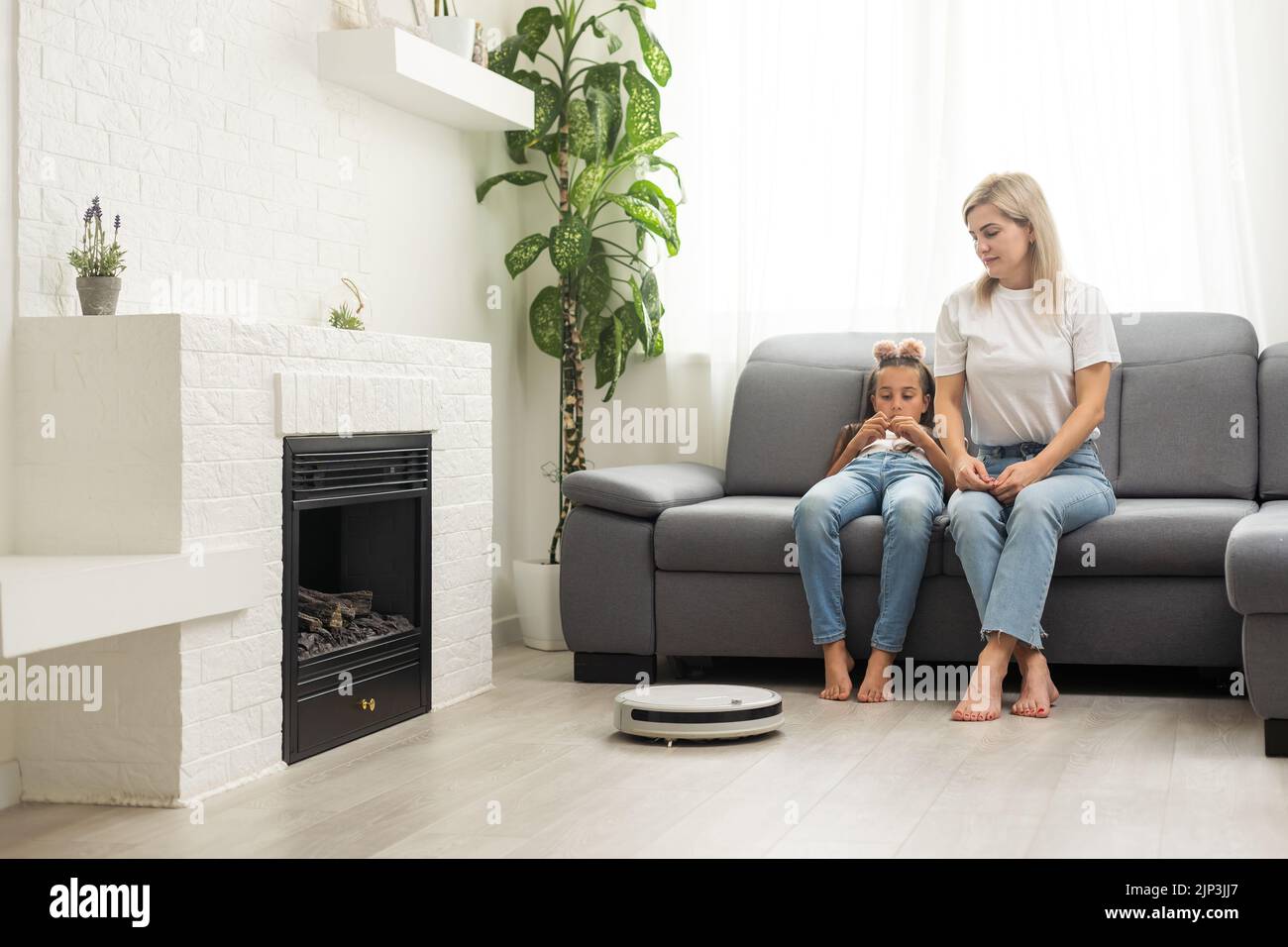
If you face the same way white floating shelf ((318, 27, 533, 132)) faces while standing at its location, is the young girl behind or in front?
in front

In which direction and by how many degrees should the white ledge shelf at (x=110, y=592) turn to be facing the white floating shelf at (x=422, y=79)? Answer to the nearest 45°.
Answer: approximately 90° to its left

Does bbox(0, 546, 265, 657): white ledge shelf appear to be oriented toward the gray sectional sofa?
no

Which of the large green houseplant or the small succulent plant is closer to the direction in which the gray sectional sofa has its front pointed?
the small succulent plant

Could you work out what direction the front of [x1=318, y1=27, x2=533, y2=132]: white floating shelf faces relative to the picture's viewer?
facing the viewer and to the right of the viewer

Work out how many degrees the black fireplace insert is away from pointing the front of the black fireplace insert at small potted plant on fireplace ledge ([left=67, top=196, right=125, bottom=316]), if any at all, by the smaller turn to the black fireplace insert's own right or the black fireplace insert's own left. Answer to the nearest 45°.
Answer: approximately 90° to the black fireplace insert's own right

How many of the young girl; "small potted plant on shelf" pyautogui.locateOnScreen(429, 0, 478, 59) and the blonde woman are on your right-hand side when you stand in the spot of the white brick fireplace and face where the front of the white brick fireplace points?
0

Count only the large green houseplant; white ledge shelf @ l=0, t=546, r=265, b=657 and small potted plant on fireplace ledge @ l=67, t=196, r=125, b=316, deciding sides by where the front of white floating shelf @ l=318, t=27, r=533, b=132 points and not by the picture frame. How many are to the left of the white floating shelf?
1

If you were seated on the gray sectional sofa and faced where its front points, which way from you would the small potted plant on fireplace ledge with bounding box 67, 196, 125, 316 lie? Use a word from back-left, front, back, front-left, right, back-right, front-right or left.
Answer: front-right

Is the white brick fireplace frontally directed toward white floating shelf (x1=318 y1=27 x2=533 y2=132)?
no

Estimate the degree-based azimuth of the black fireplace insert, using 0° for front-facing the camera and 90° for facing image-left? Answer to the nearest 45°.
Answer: approximately 315°

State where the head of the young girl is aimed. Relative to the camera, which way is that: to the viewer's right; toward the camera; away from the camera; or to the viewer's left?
toward the camera

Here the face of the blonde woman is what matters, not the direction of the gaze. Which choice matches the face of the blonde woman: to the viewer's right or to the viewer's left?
to the viewer's left

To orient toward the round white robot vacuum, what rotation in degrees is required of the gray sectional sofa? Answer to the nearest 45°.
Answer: approximately 45° to its right

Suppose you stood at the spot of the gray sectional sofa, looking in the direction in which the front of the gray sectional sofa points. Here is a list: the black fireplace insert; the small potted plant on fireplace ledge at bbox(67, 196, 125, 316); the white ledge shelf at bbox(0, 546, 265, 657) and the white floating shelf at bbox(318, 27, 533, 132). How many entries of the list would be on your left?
0

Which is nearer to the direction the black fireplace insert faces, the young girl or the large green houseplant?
the young girl

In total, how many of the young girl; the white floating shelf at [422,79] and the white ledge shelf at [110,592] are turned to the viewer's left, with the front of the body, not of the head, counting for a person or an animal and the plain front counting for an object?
0
